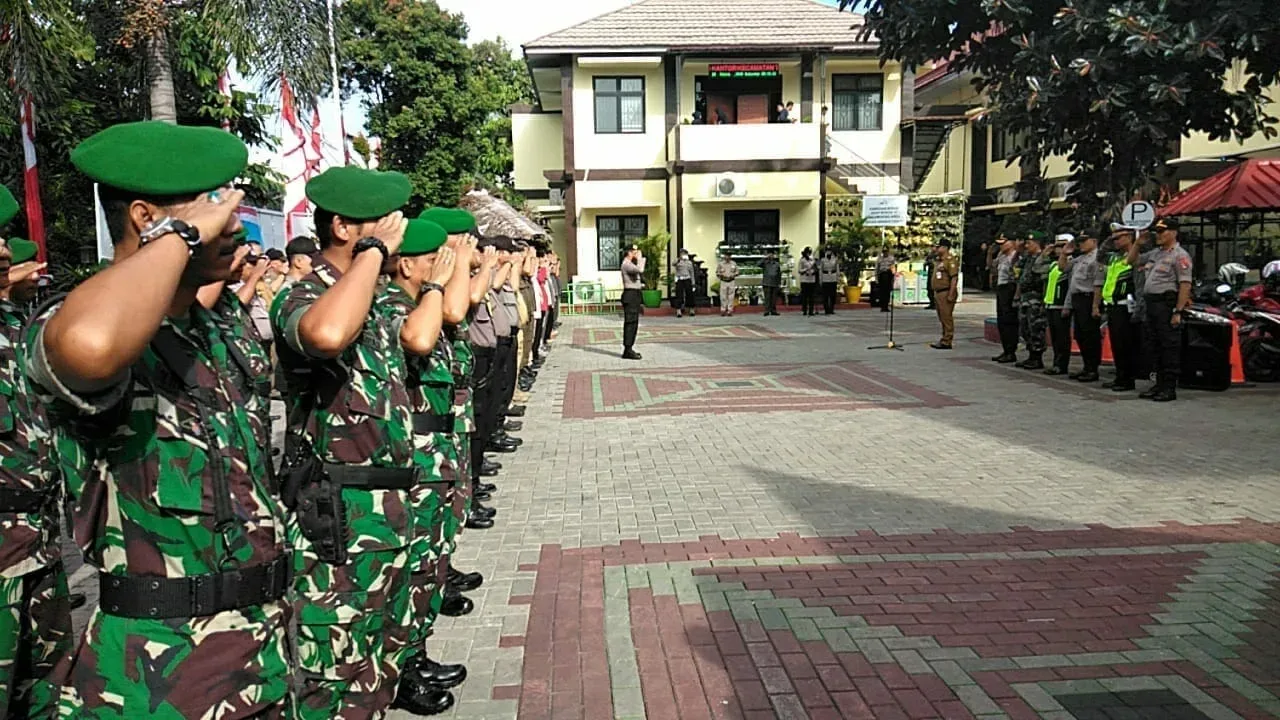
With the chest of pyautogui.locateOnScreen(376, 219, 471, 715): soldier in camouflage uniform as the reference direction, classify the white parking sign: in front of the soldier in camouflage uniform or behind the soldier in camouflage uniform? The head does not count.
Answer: in front

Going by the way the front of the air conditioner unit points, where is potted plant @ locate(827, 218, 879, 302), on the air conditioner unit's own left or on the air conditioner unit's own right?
on the air conditioner unit's own left

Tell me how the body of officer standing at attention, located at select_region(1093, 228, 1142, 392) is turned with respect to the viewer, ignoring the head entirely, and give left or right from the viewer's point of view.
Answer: facing the viewer and to the left of the viewer

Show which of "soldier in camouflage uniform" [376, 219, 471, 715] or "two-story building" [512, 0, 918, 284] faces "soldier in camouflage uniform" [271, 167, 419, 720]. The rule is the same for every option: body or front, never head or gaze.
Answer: the two-story building

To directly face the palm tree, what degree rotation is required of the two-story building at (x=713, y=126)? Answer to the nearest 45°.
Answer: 0° — it already faces it

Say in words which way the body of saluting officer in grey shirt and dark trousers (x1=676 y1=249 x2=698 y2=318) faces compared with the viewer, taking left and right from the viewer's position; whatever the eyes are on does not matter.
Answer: facing the viewer

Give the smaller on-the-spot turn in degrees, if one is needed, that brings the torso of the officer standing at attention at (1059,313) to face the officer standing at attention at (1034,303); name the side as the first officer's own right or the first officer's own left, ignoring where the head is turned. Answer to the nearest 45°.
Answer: approximately 45° to the first officer's own right

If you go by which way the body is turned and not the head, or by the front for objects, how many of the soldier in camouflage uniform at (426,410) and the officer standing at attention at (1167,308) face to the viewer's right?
1

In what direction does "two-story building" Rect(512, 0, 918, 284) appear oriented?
toward the camera

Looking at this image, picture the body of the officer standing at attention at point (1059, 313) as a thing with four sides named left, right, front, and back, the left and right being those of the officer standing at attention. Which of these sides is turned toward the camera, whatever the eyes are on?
left

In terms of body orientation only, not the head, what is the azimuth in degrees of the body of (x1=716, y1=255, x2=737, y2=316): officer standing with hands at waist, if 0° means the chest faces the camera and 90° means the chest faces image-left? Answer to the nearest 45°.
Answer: approximately 0°

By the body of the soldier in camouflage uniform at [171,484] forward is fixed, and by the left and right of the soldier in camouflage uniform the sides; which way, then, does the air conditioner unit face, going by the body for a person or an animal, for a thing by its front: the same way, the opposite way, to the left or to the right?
to the right

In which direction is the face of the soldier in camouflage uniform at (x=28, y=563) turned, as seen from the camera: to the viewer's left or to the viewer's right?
to the viewer's right

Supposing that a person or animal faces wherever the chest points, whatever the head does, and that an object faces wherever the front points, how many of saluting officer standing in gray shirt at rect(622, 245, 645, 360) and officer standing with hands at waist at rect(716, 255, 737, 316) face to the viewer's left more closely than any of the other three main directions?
0
